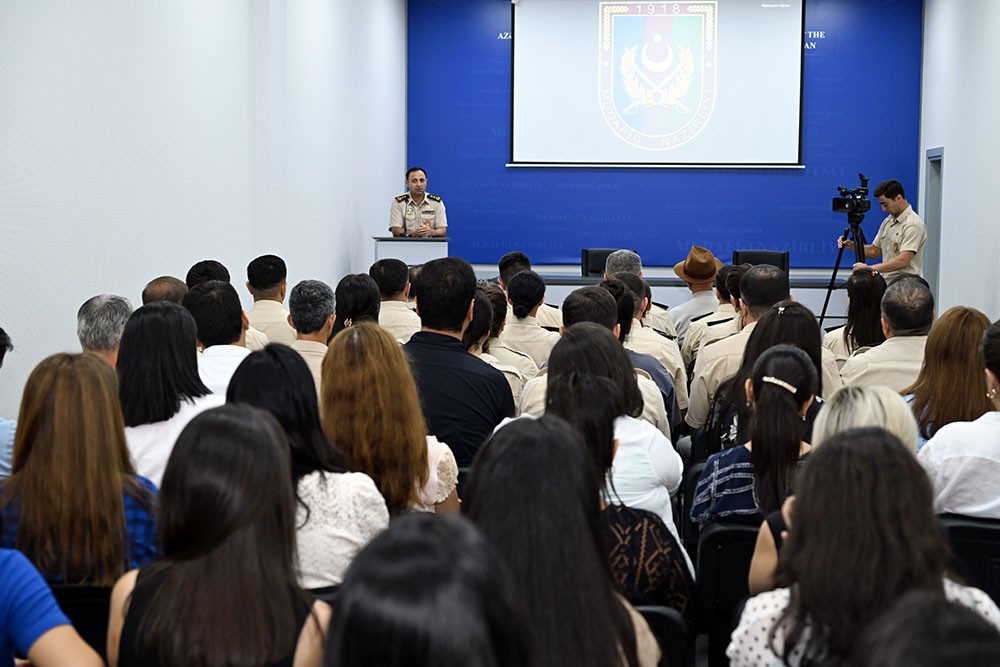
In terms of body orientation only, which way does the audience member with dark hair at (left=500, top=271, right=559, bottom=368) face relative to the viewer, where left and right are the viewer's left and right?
facing away from the viewer

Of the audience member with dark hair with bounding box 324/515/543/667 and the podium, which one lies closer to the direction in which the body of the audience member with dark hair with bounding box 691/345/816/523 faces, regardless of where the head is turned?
the podium

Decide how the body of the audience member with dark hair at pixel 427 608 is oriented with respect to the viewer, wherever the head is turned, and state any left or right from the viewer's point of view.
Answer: facing away from the viewer

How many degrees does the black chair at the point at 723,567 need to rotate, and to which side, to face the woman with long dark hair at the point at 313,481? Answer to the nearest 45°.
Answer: approximately 135° to its left

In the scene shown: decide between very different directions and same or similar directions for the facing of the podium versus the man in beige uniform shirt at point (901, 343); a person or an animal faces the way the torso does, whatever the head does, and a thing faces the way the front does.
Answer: very different directions

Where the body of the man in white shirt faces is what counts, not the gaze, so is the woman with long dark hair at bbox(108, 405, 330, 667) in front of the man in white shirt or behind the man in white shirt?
behind

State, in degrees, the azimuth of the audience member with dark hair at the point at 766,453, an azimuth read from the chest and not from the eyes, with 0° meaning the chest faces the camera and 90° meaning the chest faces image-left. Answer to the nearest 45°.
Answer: approximately 180°

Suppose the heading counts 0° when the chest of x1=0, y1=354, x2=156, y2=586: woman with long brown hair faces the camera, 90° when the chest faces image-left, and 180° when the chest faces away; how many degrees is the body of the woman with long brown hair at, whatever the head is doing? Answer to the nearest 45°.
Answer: approximately 180°

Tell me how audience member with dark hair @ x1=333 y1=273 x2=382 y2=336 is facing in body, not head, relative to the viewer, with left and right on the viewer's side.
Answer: facing away from the viewer

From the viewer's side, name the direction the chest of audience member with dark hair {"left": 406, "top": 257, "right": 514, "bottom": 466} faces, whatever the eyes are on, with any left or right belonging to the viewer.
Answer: facing away from the viewer

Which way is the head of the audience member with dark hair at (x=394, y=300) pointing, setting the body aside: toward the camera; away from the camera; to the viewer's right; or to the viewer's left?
away from the camera

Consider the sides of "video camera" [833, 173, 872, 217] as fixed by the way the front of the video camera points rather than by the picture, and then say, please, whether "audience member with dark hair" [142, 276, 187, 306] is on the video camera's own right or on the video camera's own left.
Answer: on the video camera's own left

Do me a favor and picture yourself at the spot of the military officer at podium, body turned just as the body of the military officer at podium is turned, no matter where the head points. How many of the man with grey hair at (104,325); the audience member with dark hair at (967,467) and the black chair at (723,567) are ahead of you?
3

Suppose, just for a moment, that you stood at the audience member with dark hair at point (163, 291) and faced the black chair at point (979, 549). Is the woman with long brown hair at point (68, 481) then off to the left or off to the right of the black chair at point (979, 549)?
right

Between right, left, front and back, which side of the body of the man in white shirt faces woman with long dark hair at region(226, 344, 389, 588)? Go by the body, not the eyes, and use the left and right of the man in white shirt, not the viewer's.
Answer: back

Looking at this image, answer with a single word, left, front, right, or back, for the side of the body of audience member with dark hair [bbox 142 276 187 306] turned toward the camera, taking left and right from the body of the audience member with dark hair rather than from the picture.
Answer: back

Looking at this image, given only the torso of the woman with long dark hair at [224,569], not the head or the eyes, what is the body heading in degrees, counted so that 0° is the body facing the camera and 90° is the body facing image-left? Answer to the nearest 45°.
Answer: approximately 180°

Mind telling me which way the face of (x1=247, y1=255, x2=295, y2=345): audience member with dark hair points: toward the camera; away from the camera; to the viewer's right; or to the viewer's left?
away from the camera

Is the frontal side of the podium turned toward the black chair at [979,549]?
yes

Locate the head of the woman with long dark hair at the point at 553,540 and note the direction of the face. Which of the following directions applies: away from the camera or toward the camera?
away from the camera
